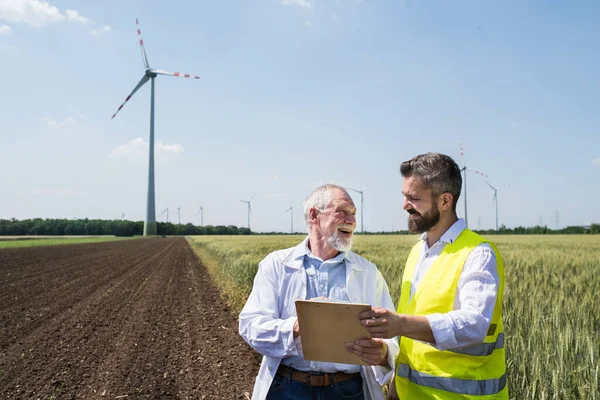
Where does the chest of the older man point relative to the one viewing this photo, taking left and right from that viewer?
facing the viewer
